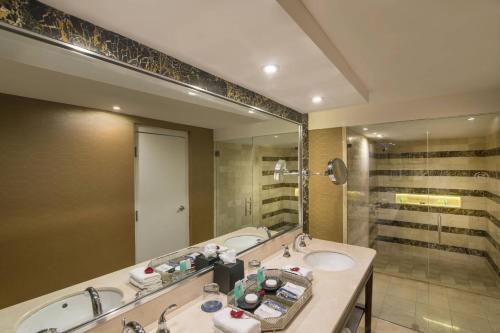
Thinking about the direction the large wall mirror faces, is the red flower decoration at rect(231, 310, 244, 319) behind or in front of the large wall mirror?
in front

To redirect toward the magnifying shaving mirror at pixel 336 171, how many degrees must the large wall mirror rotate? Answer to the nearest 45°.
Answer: approximately 45° to its left

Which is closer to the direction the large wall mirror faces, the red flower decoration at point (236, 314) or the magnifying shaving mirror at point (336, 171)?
the red flower decoration

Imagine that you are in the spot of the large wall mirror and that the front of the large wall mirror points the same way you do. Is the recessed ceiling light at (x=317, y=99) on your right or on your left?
on your left

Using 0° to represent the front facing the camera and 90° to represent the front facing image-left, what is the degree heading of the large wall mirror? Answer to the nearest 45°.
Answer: approximately 315°

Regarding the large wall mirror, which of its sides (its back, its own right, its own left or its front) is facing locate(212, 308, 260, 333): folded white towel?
front

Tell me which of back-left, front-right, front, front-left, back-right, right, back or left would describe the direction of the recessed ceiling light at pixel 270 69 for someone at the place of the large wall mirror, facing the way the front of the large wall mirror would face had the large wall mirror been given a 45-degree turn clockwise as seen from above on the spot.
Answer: left
